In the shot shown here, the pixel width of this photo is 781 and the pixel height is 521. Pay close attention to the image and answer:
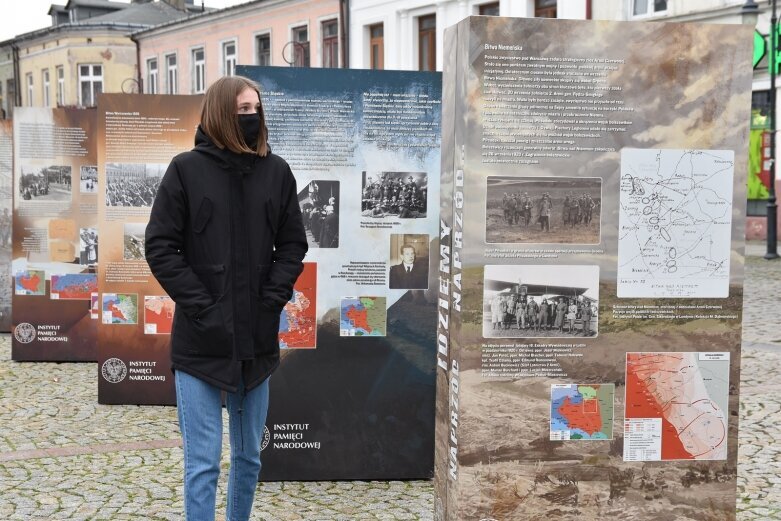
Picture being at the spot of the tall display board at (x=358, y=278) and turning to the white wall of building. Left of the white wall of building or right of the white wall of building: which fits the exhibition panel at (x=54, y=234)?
left

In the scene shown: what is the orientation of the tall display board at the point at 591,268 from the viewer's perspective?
toward the camera

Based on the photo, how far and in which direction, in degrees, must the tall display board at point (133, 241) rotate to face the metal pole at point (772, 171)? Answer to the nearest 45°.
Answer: approximately 135° to its left

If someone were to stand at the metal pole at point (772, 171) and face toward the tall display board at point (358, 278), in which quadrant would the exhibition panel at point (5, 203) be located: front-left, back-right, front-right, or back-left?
front-right

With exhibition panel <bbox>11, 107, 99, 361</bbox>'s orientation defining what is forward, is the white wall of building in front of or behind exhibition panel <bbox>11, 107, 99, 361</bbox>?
behind

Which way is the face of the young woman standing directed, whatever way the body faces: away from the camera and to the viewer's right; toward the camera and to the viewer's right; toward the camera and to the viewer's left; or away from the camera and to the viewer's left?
toward the camera and to the viewer's right

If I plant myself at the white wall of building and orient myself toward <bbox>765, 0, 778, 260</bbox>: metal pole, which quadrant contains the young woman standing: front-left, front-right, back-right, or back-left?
front-right

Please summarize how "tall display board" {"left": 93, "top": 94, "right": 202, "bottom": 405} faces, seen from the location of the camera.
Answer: facing the viewer

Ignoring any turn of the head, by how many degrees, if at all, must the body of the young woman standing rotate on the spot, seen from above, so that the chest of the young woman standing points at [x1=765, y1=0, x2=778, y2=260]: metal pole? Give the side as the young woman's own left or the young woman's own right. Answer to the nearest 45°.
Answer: approximately 90° to the young woman's own left
